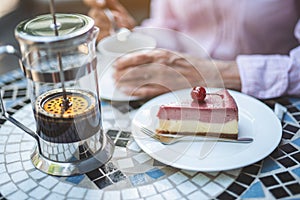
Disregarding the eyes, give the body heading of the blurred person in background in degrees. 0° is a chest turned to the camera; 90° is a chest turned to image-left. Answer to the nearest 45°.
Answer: approximately 45°
